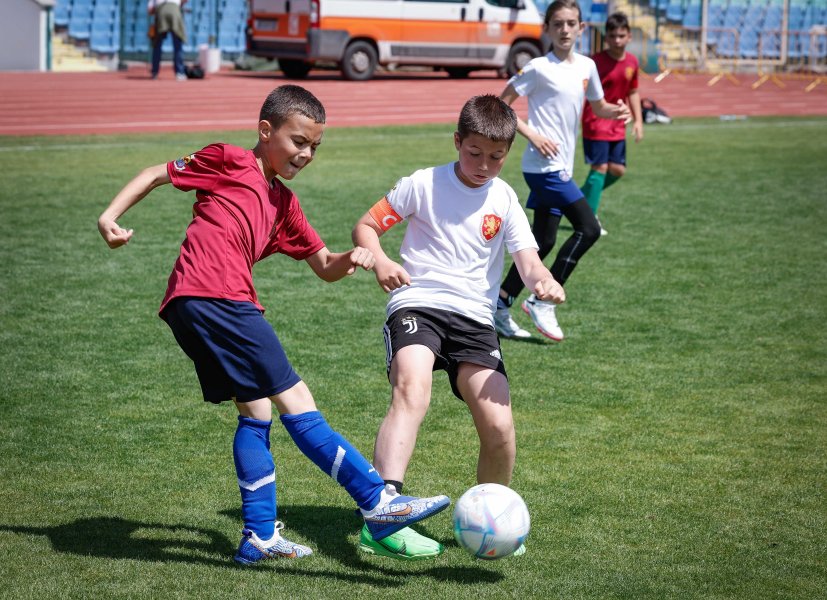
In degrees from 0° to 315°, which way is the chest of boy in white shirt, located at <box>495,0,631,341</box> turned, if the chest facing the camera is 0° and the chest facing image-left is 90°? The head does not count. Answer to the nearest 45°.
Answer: approximately 315°

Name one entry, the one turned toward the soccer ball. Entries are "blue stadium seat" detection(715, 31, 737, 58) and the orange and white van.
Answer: the blue stadium seat

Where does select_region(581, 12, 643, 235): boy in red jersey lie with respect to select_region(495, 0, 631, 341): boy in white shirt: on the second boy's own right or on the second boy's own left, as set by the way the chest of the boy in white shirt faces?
on the second boy's own left

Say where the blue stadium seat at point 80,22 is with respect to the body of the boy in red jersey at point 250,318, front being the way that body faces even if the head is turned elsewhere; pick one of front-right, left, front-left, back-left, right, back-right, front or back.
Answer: back-left

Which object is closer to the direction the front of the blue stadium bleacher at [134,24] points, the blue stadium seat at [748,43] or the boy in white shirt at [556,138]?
the boy in white shirt

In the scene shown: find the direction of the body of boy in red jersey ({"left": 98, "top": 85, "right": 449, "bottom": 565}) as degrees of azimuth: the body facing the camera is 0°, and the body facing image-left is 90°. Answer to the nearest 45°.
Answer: approximately 315°

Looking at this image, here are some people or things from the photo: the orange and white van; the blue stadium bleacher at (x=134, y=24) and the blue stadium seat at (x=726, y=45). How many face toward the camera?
2

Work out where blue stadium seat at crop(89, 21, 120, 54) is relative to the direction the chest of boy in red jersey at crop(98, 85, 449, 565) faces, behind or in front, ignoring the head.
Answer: behind

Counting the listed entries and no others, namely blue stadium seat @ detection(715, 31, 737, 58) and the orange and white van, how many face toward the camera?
1
